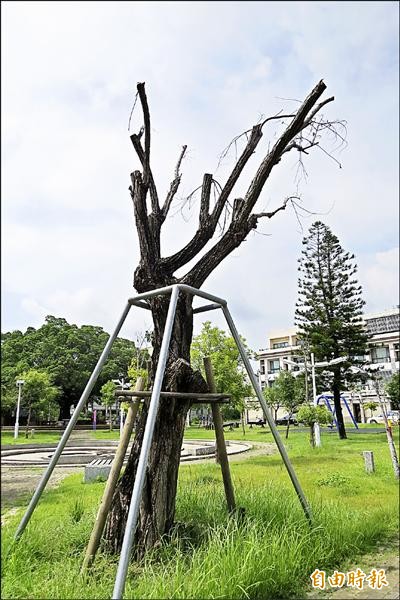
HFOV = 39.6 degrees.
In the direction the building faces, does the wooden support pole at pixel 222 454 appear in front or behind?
in front

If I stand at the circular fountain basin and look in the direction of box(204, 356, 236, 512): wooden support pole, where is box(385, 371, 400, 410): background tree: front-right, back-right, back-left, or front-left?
back-left

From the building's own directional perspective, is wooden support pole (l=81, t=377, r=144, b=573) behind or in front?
in front

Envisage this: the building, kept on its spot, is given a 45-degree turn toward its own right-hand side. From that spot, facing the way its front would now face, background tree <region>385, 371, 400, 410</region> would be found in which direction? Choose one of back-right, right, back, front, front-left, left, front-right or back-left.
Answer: left

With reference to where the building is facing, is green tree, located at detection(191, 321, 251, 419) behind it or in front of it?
in front

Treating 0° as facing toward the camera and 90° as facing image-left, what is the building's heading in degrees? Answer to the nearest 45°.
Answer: approximately 45°
